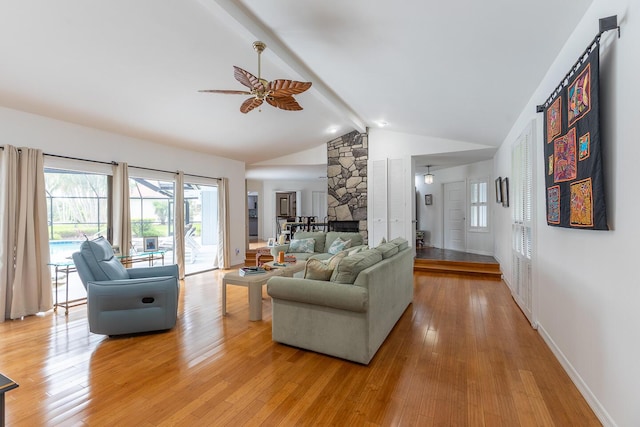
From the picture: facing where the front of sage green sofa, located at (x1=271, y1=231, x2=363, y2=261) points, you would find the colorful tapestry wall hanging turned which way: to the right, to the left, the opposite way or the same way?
to the right

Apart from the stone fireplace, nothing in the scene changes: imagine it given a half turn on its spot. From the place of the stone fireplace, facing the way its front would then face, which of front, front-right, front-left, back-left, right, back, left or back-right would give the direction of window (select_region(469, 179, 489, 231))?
front-right

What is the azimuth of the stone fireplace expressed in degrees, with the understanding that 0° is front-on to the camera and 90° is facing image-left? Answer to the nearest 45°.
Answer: approximately 45°

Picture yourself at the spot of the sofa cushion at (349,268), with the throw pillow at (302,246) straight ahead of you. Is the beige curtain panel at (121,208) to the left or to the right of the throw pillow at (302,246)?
left

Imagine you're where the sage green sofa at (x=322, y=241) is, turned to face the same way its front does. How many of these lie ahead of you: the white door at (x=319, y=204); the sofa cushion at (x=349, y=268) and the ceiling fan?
2

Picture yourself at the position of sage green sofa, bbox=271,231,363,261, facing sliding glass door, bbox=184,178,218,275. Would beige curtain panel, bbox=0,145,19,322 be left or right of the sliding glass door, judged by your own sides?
left

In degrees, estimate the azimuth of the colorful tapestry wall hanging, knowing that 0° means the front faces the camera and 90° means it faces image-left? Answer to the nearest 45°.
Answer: approximately 45°

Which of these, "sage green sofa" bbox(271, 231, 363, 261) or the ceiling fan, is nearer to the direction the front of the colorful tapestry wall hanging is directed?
the ceiling fan
